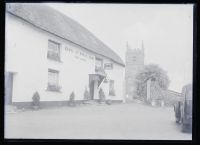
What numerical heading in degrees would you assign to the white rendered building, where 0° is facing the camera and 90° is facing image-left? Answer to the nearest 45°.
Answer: approximately 315°

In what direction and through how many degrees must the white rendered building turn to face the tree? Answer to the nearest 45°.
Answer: approximately 45° to its left
